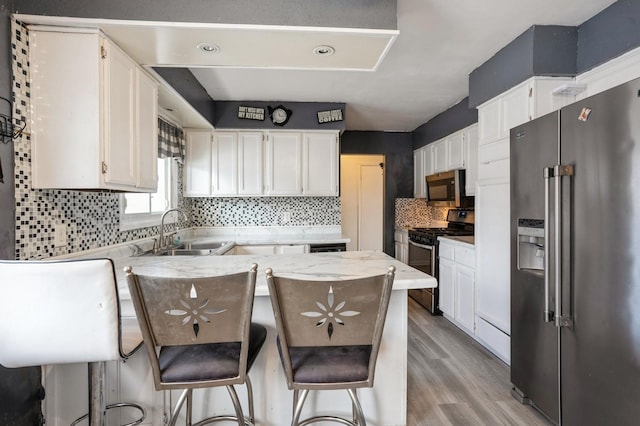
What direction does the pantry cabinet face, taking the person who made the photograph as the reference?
facing the viewer and to the left of the viewer

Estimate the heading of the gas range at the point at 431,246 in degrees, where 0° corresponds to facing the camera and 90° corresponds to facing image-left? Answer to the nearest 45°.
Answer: approximately 45°

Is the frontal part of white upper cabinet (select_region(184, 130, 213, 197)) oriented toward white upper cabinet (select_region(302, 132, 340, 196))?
no

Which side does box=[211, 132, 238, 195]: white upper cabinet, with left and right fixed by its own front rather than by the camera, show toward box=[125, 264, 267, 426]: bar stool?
front

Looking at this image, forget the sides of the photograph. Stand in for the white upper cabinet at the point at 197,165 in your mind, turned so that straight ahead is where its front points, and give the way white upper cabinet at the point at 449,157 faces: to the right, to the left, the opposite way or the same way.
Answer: to the right

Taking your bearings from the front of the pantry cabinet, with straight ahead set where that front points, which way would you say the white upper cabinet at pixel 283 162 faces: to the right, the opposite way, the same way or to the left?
to the left

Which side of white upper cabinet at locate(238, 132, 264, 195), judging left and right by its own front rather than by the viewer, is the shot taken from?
front

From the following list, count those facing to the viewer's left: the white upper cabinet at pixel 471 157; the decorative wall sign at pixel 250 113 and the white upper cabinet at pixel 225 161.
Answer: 1

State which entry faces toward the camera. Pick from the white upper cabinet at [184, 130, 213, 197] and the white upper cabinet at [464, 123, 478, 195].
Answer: the white upper cabinet at [184, 130, 213, 197]

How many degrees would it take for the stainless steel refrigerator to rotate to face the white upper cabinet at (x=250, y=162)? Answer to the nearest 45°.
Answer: approximately 45° to its right

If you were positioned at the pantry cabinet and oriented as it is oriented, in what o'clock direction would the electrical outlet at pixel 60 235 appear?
The electrical outlet is roughly at 12 o'clock from the pantry cabinet.

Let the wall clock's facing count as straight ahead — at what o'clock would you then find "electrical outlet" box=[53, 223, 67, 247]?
The electrical outlet is roughly at 1 o'clock from the wall clock.

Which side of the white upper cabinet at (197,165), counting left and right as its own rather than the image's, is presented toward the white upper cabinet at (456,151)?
left

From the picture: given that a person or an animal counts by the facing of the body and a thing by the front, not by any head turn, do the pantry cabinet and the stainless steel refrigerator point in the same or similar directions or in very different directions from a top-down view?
same or similar directions

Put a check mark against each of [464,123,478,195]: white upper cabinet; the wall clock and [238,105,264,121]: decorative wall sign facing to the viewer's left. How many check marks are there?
1

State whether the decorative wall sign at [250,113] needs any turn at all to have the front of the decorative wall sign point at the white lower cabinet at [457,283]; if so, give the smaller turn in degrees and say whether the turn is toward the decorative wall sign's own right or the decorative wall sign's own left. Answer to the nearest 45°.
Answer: approximately 45° to the decorative wall sign's own left

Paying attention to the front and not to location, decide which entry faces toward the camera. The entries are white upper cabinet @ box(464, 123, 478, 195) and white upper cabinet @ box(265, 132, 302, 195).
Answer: white upper cabinet @ box(265, 132, 302, 195)

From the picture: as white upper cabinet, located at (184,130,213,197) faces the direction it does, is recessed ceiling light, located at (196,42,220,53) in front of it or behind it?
in front

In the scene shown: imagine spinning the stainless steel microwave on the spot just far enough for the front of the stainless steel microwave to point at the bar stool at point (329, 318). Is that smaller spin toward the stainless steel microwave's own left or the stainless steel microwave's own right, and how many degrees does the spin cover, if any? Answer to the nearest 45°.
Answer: approximately 45° to the stainless steel microwave's own left

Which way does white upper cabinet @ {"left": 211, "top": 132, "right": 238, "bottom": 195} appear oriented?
toward the camera

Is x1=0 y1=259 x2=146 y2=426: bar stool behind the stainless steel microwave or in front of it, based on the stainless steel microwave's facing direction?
in front

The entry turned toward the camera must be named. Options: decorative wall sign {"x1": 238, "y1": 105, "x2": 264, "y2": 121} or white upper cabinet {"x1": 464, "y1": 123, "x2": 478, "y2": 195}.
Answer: the decorative wall sign
